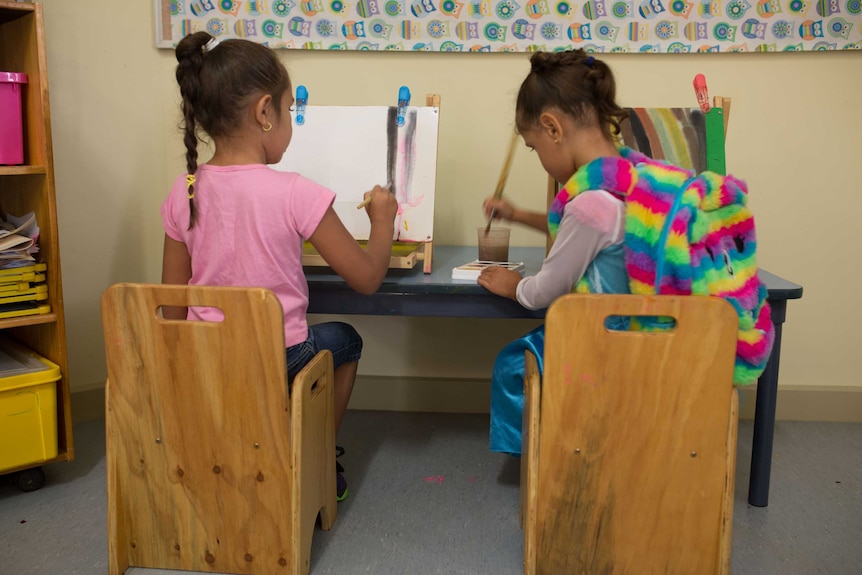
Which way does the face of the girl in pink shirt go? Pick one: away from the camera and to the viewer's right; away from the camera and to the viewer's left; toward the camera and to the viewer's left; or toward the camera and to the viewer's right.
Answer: away from the camera and to the viewer's right

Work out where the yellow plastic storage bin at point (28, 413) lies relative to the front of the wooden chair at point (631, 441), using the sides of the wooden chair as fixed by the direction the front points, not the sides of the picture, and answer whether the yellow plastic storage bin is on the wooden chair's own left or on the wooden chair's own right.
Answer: on the wooden chair's own left

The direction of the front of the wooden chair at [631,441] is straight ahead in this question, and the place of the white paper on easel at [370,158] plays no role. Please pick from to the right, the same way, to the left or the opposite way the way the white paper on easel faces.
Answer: the opposite way

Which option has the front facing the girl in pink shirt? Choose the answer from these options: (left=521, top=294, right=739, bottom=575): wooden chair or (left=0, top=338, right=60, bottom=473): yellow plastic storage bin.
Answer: the yellow plastic storage bin

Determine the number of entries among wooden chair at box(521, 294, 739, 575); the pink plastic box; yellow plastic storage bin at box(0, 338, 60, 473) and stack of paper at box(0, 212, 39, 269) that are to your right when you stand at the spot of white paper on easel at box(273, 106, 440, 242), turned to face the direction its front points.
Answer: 3

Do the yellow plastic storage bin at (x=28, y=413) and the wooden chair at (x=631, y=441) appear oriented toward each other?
no

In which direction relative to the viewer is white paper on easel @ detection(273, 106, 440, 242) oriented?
toward the camera

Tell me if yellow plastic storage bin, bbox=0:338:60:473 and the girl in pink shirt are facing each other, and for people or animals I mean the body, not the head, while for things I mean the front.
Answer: no

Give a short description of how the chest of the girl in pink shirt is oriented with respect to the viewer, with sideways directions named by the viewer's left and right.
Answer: facing away from the viewer and to the right of the viewer

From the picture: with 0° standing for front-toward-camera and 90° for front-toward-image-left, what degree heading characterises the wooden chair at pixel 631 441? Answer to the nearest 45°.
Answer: approximately 180°

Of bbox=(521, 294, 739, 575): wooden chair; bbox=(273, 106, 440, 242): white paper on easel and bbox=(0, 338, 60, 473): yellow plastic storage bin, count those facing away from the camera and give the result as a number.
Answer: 1

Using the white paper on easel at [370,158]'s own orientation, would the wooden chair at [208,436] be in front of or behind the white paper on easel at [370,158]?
in front

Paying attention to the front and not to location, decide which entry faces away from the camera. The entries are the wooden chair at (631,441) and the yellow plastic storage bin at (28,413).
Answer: the wooden chair

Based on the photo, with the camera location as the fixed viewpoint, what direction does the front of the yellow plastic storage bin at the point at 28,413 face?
facing the viewer and to the right of the viewer

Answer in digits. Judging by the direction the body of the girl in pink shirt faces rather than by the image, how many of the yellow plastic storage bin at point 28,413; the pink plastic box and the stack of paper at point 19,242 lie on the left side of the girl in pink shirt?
3

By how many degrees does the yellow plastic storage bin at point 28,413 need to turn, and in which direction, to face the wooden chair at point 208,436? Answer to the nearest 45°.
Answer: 0° — it already faces it

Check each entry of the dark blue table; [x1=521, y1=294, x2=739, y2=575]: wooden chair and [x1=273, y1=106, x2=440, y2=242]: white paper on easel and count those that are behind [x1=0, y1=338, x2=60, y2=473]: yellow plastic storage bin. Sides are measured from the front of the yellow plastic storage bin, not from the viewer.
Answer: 0
